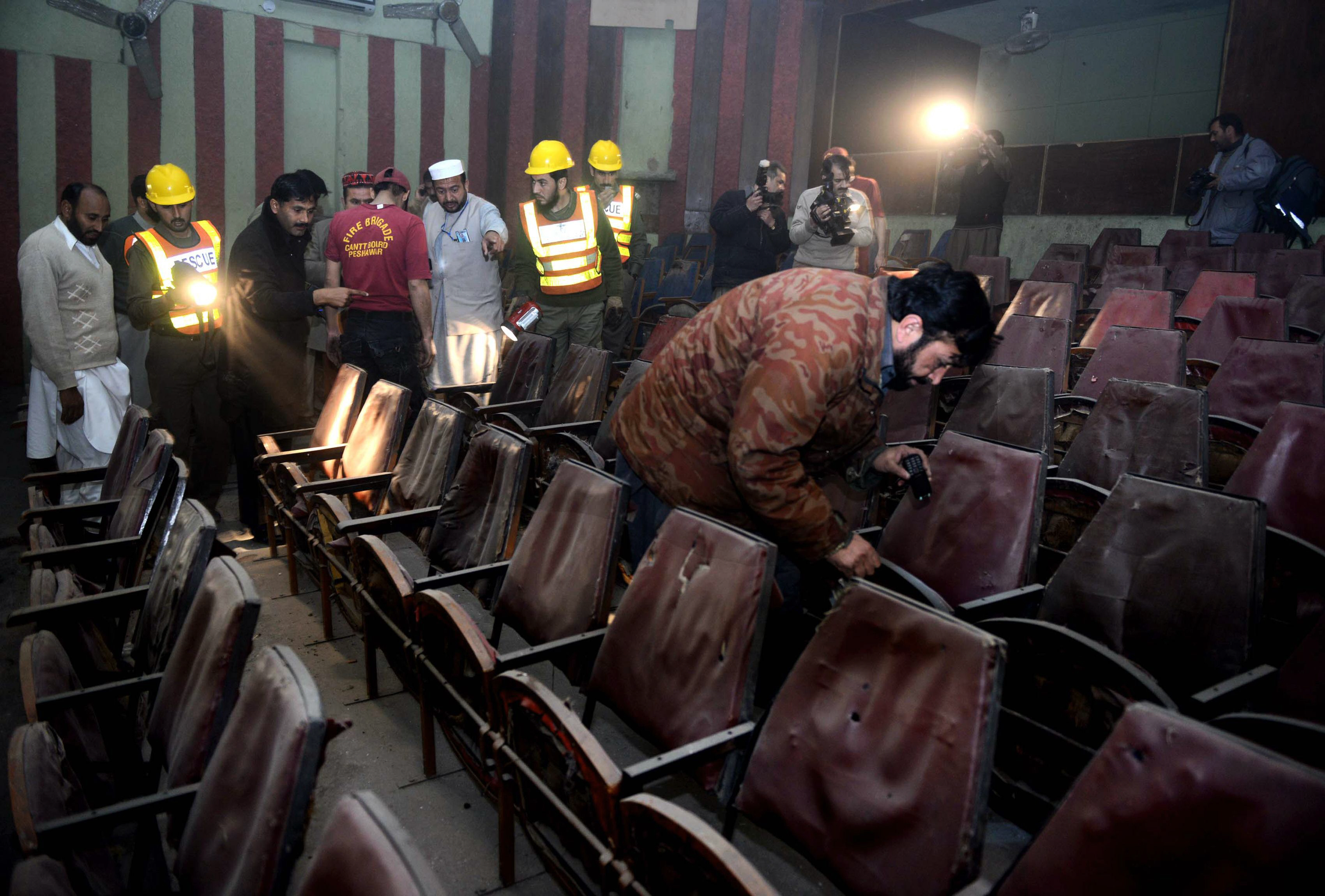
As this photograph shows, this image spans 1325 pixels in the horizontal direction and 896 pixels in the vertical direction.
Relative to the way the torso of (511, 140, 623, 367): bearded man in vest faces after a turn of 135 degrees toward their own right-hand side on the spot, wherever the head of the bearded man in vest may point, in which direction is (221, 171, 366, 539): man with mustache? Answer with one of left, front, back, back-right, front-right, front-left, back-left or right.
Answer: left

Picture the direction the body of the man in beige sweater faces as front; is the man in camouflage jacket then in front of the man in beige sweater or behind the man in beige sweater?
in front

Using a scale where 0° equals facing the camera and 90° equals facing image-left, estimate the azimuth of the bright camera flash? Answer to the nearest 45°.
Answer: approximately 0°

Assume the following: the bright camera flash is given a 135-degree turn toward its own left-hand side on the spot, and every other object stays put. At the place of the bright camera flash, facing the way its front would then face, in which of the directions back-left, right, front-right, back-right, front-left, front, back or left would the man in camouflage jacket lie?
back-right

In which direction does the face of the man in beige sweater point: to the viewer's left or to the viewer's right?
to the viewer's right

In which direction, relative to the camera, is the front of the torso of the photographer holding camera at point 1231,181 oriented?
to the viewer's left

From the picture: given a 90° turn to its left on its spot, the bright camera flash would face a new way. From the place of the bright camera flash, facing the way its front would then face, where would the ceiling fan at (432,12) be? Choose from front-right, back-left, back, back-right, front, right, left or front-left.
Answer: back-right

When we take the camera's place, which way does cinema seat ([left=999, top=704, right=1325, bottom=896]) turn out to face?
facing the viewer and to the left of the viewer

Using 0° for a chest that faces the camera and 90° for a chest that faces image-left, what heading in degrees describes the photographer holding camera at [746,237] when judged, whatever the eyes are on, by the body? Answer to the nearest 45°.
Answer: approximately 315°

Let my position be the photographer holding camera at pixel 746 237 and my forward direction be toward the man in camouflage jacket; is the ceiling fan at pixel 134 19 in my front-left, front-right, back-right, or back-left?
back-right

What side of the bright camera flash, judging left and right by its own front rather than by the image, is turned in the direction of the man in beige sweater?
front
